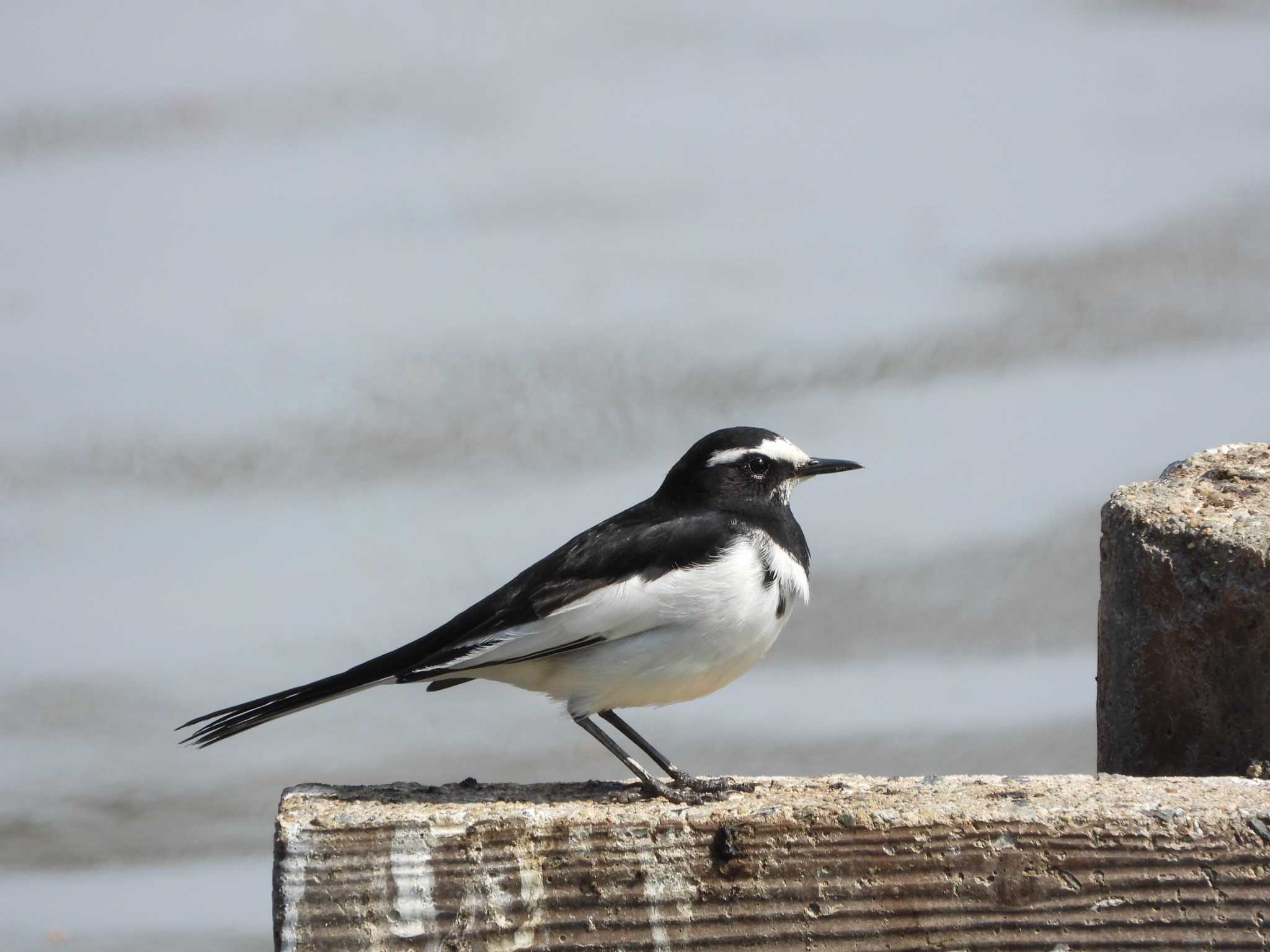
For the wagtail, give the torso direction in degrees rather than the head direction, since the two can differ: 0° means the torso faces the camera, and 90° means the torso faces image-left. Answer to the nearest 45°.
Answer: approximately 270°

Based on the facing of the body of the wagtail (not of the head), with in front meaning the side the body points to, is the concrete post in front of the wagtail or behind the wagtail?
in front
